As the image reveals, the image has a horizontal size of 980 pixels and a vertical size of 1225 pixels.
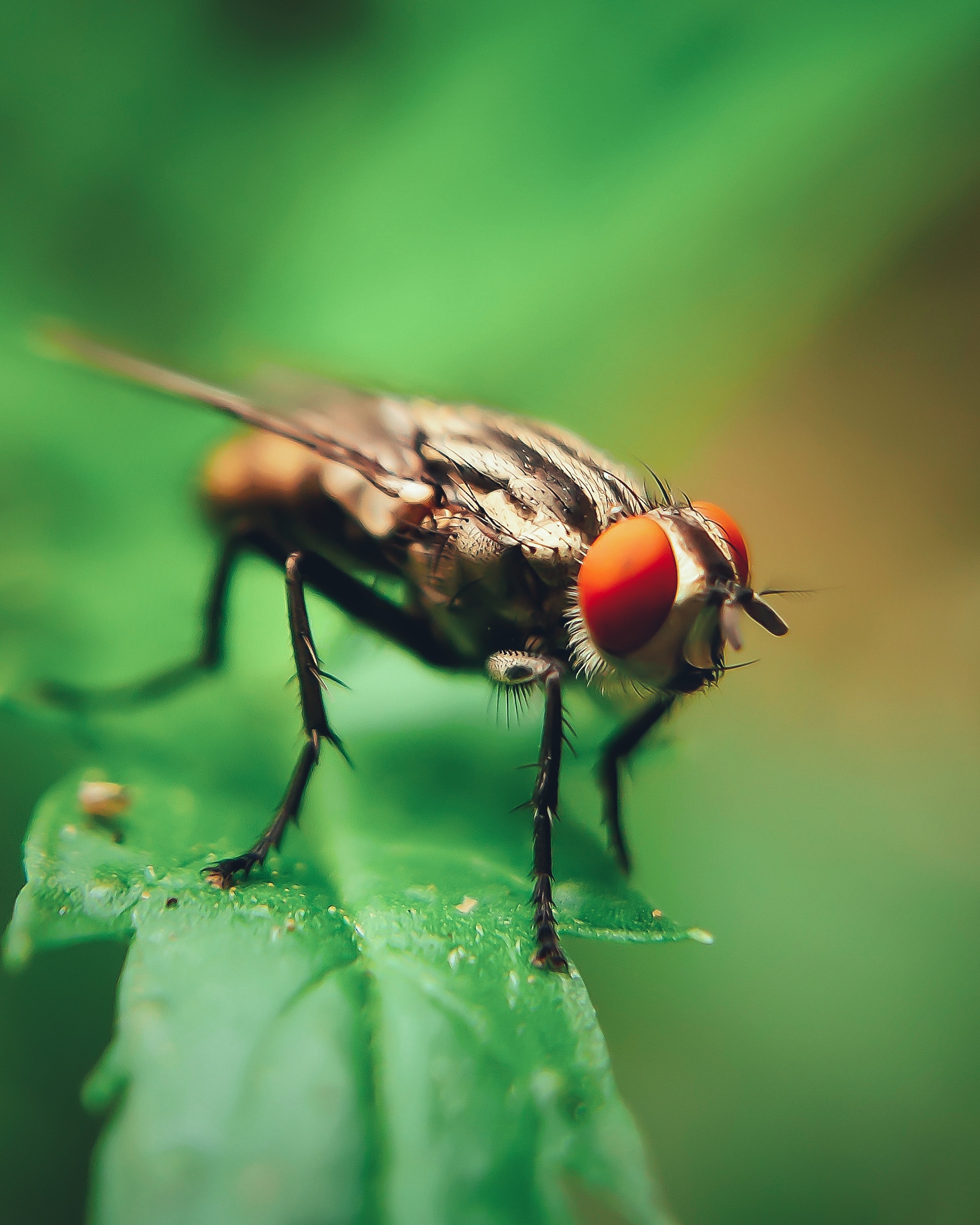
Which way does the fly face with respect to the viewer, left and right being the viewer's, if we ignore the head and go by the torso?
facing the viewer and to the right of the viewer
